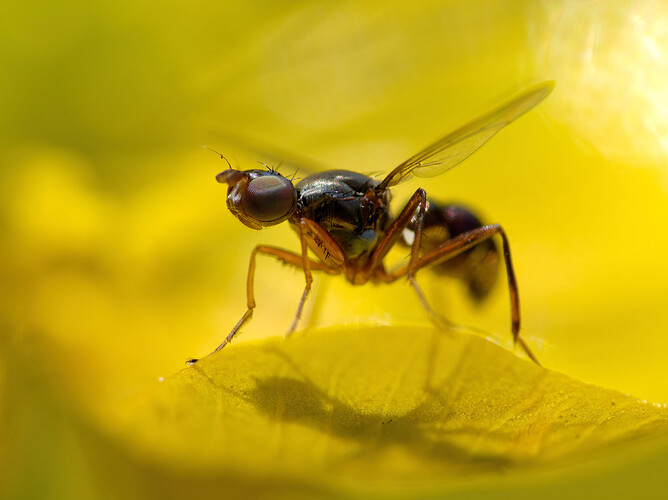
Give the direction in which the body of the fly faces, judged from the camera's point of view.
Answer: to the viewer's left
